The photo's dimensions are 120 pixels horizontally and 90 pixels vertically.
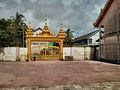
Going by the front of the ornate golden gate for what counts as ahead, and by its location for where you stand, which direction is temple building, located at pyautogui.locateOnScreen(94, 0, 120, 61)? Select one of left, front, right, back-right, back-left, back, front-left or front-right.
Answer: front-left

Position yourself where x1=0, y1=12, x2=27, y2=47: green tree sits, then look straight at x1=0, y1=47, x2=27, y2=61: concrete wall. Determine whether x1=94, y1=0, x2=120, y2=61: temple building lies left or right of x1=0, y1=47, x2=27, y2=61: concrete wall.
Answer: left

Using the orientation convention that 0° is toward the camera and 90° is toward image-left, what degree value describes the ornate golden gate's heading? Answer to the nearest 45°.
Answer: approximately 0°

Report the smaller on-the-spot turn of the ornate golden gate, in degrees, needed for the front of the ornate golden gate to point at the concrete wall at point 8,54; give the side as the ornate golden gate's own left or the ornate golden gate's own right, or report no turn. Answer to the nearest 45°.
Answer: approximately 90° to the ornate golden gate's own right

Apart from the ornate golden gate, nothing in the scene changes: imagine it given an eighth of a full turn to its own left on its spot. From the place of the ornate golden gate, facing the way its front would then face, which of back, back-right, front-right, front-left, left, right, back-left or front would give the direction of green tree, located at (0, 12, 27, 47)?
back
